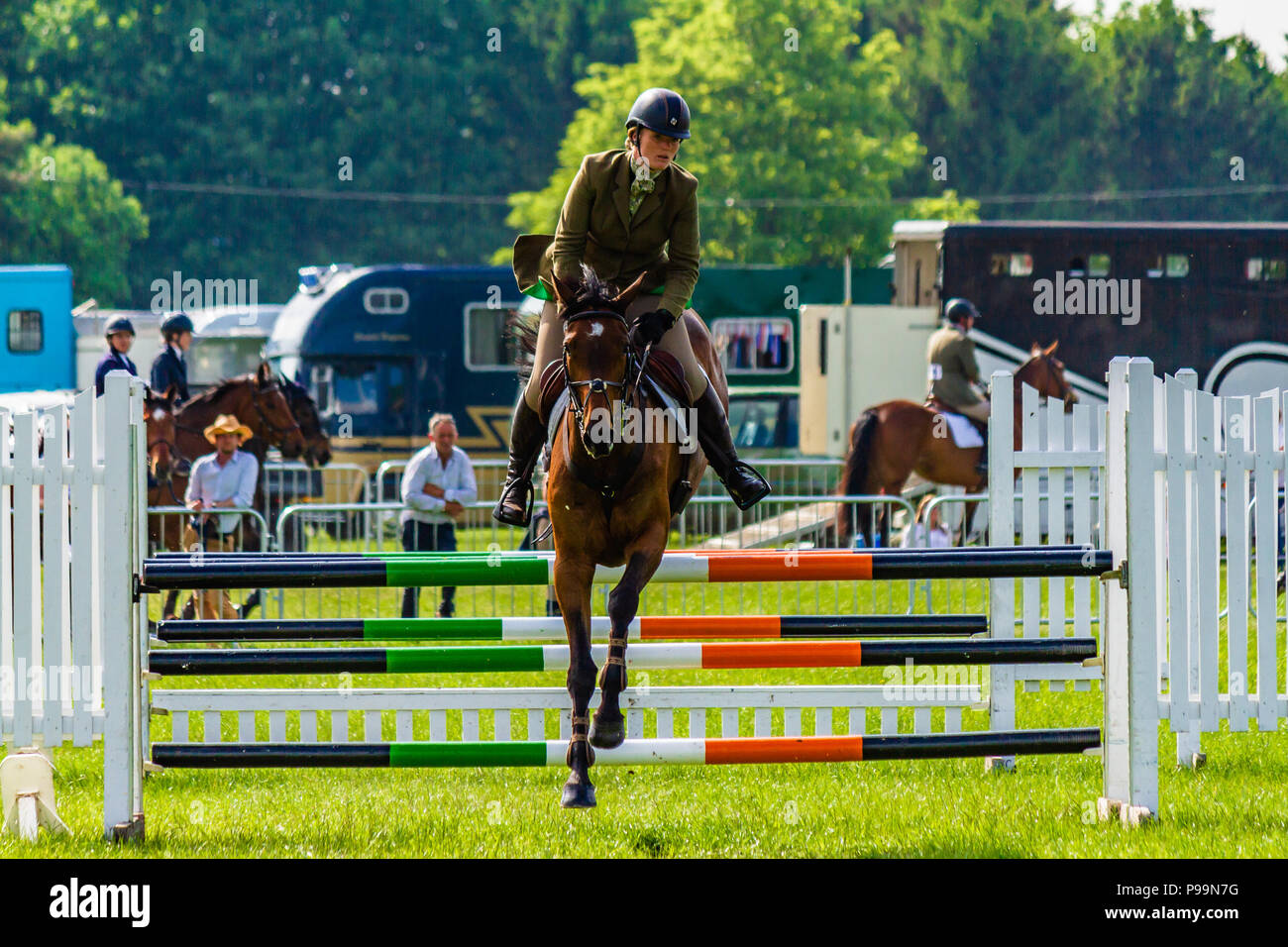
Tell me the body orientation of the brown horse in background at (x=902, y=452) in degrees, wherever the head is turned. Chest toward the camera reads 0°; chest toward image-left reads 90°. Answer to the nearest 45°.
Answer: approximately 225°

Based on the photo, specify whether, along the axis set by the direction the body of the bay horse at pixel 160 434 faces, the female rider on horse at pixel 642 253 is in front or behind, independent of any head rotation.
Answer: in front

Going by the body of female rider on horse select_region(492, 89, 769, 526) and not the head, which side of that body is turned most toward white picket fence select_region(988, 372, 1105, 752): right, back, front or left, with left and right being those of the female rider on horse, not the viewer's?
left

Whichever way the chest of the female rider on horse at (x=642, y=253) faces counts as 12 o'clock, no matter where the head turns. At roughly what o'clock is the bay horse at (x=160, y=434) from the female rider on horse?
The bay horse is roughly at 5 o'clock from the female rider on horse.

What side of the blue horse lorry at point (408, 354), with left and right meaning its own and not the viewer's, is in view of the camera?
left

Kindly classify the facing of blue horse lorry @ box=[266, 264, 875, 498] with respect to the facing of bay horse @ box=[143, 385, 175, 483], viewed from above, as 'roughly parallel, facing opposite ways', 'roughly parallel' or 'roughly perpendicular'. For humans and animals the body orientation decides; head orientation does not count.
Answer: roughly perpendicular

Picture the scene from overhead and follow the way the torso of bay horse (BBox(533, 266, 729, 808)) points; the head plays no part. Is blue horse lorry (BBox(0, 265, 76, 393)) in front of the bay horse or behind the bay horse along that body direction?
behind

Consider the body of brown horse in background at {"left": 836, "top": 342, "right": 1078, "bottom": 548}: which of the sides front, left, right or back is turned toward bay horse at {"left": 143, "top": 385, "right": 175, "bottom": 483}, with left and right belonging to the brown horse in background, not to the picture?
back

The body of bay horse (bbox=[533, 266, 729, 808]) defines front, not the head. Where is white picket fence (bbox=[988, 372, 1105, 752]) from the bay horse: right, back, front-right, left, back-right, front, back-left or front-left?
back-left

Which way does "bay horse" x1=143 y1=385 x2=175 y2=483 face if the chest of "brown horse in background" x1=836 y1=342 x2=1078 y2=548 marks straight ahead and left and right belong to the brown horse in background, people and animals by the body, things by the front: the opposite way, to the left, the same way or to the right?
to the right
